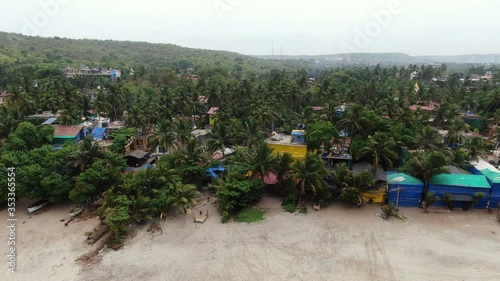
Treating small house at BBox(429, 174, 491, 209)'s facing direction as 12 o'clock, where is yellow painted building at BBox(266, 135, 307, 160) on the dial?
The yellow painted building is roughly at 3 o'clock from the small house.

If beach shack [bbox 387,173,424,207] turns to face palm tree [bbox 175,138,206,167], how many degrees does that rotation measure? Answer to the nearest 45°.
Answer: approximately 90° to its right

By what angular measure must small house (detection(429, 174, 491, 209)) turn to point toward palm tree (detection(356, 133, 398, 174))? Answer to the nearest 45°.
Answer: approximately 90° to its right

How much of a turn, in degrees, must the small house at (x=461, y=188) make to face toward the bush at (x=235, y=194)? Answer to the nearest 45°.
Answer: approximately 45° to its right

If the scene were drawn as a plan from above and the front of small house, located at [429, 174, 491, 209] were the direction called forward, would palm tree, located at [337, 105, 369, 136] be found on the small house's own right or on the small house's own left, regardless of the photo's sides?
on the small house's own right

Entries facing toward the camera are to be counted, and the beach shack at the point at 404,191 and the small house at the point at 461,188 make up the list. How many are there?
2

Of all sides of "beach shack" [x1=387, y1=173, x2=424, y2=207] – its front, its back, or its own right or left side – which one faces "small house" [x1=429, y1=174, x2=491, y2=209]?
left

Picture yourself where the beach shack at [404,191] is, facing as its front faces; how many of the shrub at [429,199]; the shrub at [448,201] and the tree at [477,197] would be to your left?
3

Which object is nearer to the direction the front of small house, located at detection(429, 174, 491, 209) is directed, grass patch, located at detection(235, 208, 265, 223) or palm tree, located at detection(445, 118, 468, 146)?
the grass patch

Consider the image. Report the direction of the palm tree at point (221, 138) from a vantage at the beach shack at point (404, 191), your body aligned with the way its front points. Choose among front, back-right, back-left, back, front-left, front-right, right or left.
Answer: right

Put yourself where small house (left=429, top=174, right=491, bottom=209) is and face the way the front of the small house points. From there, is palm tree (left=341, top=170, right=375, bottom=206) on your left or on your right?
on your right

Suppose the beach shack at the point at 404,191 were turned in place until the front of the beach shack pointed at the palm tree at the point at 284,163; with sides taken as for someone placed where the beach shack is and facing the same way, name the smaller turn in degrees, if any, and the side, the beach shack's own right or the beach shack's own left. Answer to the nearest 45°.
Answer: approximately 90° to the beach shack's own right

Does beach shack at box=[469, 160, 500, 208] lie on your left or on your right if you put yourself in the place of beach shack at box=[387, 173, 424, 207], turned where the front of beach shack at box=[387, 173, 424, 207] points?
on your left
